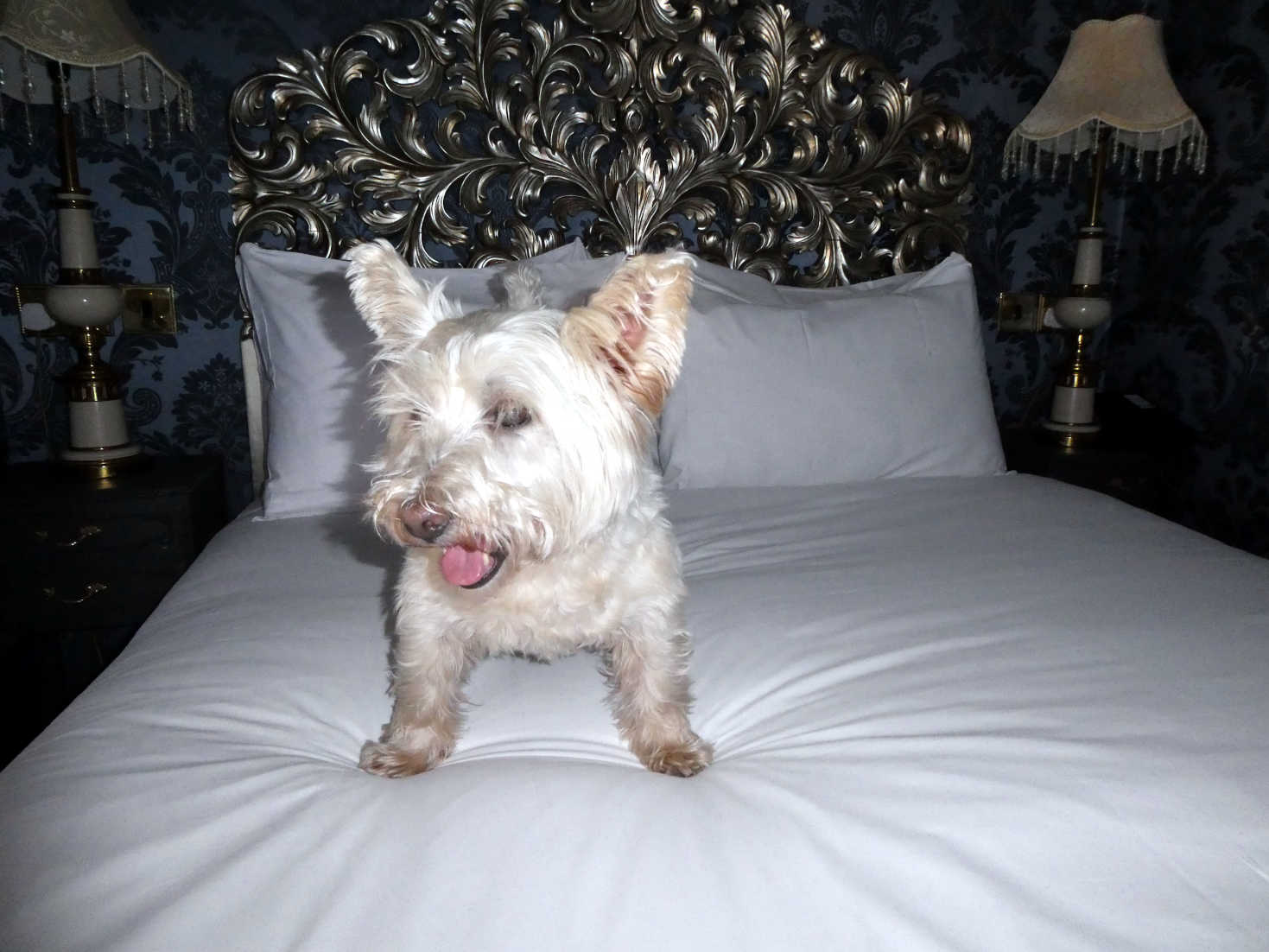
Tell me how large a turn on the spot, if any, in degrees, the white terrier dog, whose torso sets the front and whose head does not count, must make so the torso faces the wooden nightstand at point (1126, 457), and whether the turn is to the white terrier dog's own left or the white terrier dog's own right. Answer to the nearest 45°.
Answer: approximately 135° to the white terrier dog's own left

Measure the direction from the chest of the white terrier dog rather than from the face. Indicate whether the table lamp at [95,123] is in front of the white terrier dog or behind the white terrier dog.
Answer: behind

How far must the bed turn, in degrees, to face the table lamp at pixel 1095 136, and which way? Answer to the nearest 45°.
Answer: approximately 135° to its left

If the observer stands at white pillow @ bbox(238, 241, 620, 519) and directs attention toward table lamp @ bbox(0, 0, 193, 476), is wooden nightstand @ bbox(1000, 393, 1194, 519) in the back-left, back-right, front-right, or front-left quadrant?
back-right

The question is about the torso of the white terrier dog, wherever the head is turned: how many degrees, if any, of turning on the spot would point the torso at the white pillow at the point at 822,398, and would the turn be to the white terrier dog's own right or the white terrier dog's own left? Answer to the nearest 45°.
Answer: approximately 135° to the white terrier dog's own left

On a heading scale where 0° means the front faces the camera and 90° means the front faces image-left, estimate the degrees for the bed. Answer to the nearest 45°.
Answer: approximately 0°
